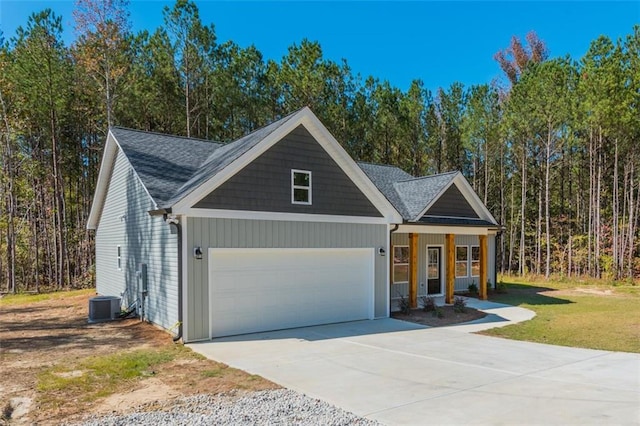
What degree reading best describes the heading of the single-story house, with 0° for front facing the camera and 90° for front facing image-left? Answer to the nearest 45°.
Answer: approximately 315°
